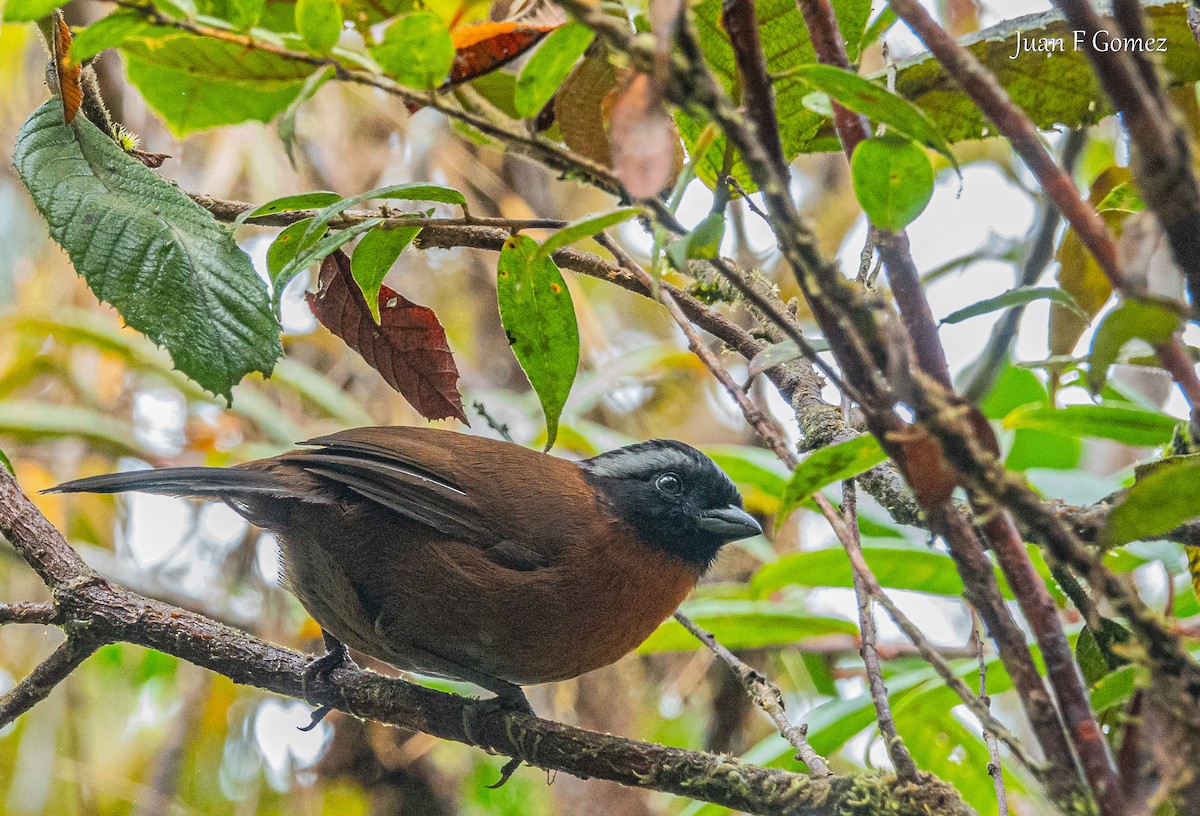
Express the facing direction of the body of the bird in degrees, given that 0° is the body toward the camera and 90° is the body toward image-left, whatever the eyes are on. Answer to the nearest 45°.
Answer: approximately 270°

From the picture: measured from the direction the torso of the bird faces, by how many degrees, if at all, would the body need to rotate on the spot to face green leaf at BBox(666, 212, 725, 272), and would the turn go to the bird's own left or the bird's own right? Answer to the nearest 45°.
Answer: approximately 45° to the bird's own left
